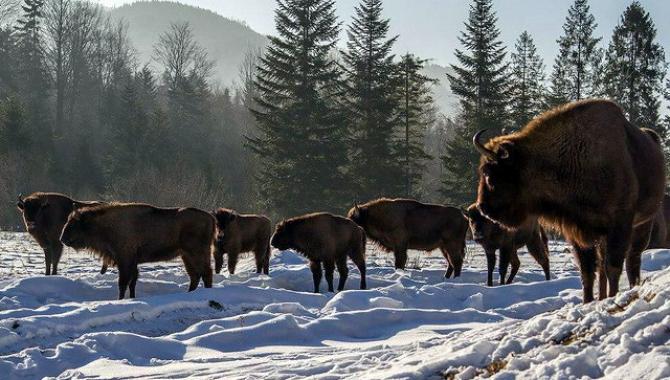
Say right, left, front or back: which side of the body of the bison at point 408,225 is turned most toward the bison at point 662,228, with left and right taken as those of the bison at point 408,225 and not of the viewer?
back

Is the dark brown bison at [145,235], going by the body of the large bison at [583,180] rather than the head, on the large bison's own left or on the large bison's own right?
on the large bison's own right

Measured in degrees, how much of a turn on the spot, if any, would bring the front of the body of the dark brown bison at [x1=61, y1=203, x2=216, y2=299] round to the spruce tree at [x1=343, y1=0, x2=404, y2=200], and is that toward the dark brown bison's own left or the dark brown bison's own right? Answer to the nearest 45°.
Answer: approximately 135° to the dark brown bison's own right

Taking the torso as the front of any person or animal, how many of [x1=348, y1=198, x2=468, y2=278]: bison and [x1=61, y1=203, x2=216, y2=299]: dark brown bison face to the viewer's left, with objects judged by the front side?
2

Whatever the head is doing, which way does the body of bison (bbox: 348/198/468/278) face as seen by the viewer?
to the viewer's left

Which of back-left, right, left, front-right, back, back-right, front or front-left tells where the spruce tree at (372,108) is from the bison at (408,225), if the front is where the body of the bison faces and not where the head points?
right

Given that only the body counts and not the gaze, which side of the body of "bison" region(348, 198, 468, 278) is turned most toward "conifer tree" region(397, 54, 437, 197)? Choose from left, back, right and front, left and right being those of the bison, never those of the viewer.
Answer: right

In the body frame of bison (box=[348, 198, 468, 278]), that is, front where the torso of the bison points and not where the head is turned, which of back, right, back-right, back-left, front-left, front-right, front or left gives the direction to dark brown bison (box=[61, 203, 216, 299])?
front-left

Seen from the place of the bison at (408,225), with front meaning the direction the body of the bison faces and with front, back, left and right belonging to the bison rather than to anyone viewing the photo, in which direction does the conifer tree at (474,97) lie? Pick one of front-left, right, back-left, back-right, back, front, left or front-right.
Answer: right

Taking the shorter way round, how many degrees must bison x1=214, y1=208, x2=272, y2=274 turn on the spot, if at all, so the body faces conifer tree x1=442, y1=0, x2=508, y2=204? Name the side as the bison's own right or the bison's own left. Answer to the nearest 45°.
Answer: approximately 180°

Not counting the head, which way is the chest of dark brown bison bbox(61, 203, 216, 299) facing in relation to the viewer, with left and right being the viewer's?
facing to the left of the viewer
